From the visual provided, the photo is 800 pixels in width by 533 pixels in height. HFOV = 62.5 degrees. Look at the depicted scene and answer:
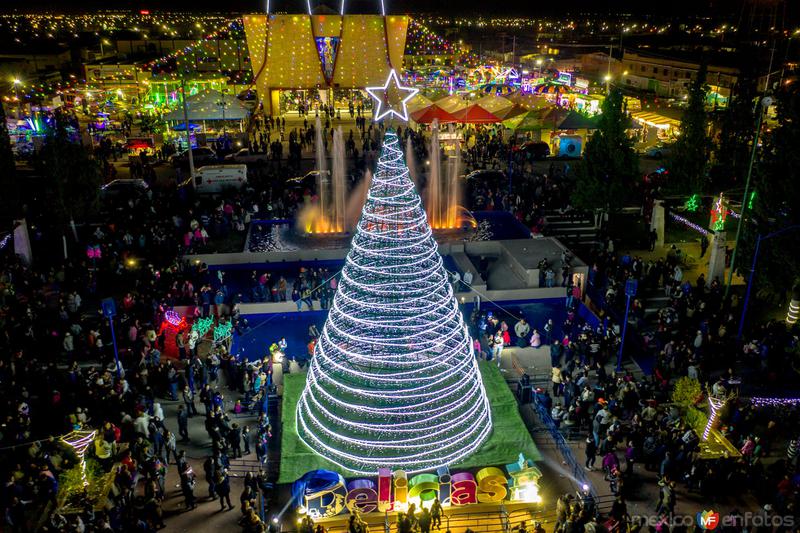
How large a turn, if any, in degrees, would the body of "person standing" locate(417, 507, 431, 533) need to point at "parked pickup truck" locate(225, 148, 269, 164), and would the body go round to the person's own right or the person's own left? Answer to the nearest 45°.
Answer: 0° — they already face it

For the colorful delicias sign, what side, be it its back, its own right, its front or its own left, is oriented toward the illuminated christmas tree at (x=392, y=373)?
back

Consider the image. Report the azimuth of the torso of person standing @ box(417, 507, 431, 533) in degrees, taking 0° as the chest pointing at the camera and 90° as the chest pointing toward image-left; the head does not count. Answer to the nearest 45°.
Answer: approximately 180°

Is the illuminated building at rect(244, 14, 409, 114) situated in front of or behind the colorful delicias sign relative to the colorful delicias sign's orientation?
behind

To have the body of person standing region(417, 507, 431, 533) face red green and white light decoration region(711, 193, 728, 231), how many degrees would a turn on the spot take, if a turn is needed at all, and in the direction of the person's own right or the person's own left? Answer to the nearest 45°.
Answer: approximately 45° to the person's own right

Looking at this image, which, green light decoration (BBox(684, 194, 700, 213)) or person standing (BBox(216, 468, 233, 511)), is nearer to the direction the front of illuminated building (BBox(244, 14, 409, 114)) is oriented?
the person standing

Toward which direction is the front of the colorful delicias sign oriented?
toward the camera

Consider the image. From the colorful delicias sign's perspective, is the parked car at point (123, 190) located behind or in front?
behind

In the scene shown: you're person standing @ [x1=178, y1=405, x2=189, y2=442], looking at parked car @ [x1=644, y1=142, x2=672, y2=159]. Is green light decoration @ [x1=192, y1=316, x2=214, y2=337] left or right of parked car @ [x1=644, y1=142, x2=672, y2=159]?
left

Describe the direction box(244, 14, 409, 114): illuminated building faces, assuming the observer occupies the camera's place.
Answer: facing the viewer

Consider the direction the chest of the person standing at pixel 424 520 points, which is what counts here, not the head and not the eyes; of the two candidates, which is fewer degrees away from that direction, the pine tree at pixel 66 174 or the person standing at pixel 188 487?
the pine tree

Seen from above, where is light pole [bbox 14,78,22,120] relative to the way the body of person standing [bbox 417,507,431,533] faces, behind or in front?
in front

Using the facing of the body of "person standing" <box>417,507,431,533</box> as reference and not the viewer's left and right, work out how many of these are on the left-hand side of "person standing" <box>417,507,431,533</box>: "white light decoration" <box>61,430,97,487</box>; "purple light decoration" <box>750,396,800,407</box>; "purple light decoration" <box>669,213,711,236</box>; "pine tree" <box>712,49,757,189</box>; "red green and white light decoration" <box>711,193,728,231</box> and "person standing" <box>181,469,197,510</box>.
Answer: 2

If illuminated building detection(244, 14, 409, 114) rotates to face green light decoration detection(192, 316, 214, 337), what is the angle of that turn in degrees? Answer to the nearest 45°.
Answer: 0° — it already faces it

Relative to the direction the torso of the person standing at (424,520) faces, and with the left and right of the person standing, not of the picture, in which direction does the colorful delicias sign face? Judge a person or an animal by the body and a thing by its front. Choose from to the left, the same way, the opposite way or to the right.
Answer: the opposite way
